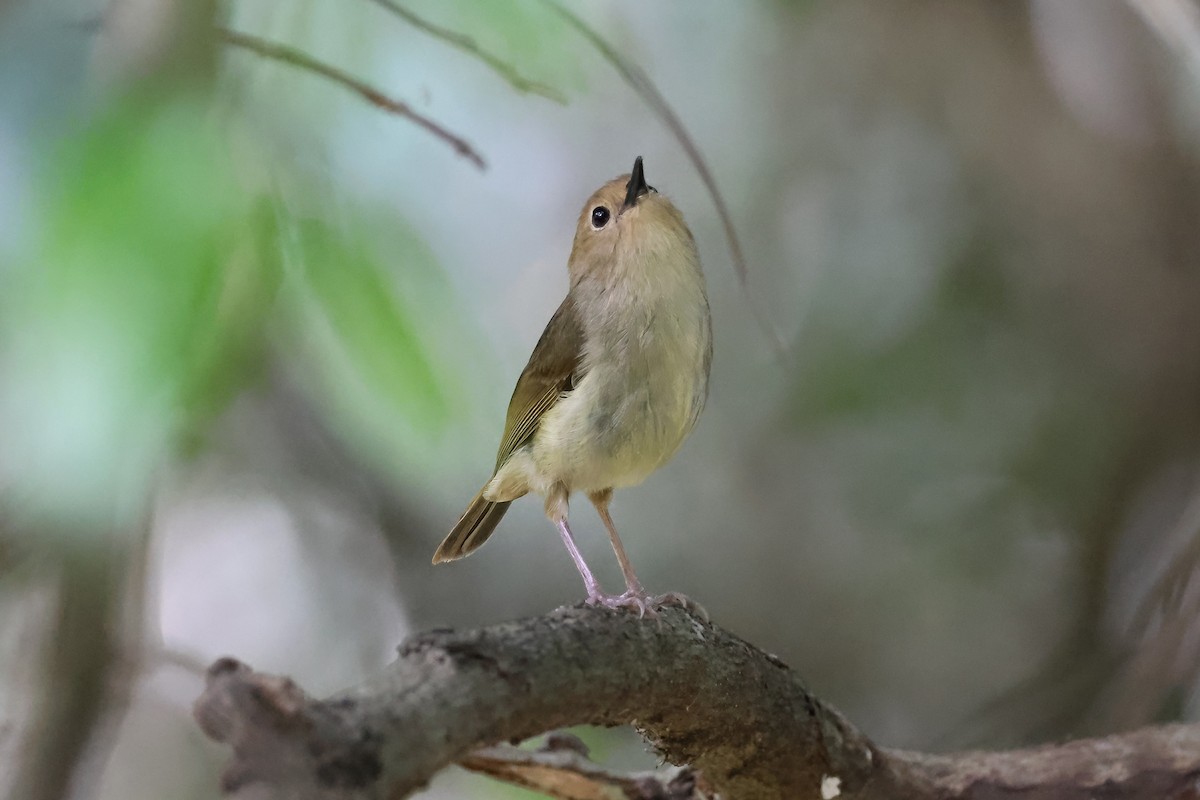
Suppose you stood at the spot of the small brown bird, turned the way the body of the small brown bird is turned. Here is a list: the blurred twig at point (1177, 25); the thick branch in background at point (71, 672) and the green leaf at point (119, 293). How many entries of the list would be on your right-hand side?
2

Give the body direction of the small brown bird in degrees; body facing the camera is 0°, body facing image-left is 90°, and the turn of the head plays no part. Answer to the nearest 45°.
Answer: approximately 315°

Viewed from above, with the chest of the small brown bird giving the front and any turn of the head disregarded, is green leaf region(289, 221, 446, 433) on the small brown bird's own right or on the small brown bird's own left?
on the small brown bird's own right

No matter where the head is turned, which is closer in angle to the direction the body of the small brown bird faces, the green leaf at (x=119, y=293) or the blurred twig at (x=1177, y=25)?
the blurred twig
